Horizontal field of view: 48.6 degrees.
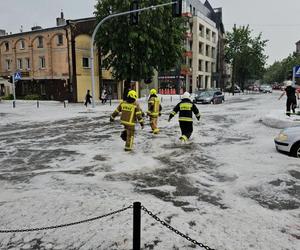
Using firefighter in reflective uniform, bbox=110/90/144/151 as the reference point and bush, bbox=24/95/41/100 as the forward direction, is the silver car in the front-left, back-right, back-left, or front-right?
back-right

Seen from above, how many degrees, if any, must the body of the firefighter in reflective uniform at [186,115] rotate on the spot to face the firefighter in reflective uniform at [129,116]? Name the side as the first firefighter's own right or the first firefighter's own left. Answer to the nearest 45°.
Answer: approximately 135° to the first firefighter's own left

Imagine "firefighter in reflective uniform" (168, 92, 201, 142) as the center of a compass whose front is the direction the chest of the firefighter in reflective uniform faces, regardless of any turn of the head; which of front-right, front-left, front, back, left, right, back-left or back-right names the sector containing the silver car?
back-right

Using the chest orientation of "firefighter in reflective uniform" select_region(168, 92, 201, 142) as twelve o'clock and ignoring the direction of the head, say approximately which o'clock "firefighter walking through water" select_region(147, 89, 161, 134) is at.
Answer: The firefighter walking through water is roughly at 11 o'clock from the firefighter in reflective uniform.

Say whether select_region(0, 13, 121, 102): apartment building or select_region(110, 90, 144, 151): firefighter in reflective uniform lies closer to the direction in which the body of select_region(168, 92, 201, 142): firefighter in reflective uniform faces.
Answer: the apartment building

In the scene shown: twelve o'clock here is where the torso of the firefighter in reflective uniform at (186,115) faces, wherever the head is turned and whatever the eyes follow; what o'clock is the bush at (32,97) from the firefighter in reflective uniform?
The bush is roughly at 11 o'clock from the firefighter in reflective uniform.

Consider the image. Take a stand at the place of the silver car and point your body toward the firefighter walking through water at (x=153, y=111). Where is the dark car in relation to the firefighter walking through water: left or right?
right

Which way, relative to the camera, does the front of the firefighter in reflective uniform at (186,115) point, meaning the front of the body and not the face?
away from the camera

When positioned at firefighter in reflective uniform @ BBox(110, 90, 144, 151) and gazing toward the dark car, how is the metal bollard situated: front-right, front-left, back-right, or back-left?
back-right

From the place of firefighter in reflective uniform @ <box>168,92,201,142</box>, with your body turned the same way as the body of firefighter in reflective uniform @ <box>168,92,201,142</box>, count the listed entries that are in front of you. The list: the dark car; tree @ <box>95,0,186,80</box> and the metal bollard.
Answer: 2

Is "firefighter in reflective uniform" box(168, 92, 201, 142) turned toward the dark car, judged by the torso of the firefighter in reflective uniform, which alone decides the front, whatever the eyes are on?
yes

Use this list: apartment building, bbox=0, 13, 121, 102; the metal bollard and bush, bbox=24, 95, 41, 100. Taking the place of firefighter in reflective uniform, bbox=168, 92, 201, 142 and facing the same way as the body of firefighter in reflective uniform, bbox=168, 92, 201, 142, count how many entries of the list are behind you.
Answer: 1

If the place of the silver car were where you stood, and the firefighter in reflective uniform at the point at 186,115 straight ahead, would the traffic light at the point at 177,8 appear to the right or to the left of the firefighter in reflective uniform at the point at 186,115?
right

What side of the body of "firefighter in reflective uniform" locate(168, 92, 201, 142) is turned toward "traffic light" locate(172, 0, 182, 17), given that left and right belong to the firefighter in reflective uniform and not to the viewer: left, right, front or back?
front

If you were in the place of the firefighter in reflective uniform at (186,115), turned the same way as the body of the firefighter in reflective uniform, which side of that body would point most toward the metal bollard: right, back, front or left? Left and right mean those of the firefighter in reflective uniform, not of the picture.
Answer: back
